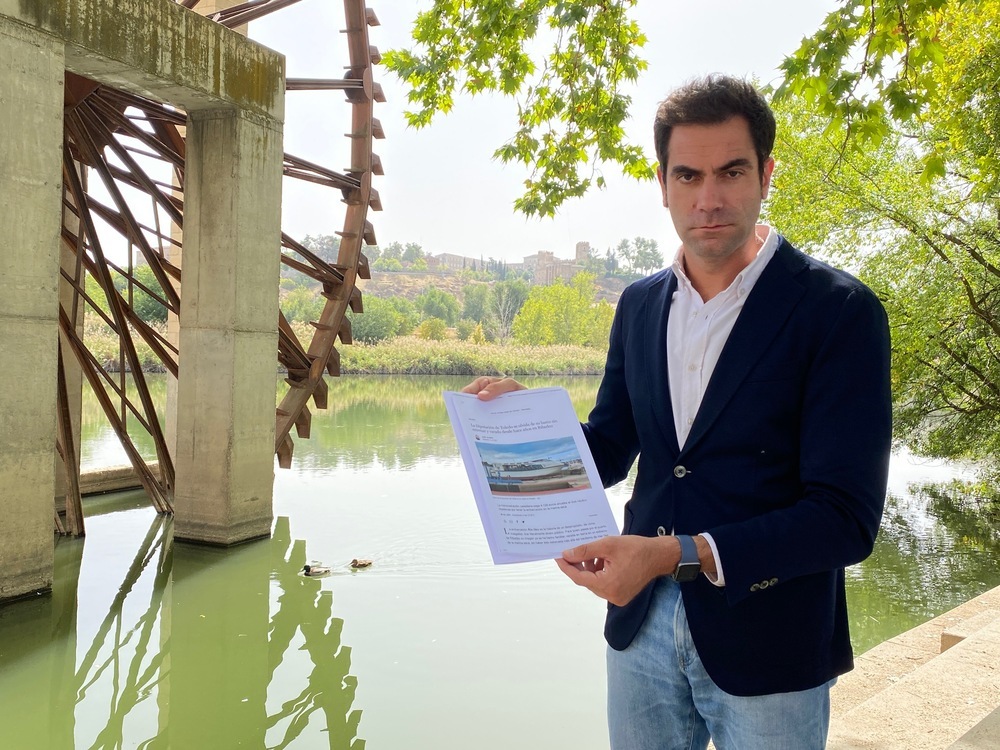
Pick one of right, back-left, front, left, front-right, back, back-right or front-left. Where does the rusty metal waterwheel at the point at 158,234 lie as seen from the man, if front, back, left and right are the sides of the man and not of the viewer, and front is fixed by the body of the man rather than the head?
right

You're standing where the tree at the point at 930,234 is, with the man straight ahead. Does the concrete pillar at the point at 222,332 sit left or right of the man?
right

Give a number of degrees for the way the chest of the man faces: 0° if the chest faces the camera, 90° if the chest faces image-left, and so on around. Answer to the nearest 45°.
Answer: approximately 45°

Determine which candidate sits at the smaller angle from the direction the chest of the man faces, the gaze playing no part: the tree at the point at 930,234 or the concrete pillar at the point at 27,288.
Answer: the concrete pillar

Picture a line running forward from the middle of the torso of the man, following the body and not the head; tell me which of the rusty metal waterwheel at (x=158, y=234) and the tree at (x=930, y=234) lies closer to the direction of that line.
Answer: the rusty metal waterwheel

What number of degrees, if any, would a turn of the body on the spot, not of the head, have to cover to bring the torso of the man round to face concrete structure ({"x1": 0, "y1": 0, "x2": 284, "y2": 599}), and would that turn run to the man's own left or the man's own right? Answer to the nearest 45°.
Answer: approximately 90° to the man's own right

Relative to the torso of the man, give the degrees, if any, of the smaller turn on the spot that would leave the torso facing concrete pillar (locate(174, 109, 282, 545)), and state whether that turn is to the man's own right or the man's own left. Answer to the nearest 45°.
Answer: approximately 90° to the man's own right

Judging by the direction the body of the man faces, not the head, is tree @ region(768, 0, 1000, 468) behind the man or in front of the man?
behind
